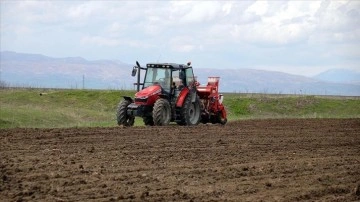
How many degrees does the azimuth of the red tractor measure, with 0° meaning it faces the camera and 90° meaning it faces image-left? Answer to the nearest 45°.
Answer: approximately 45°
